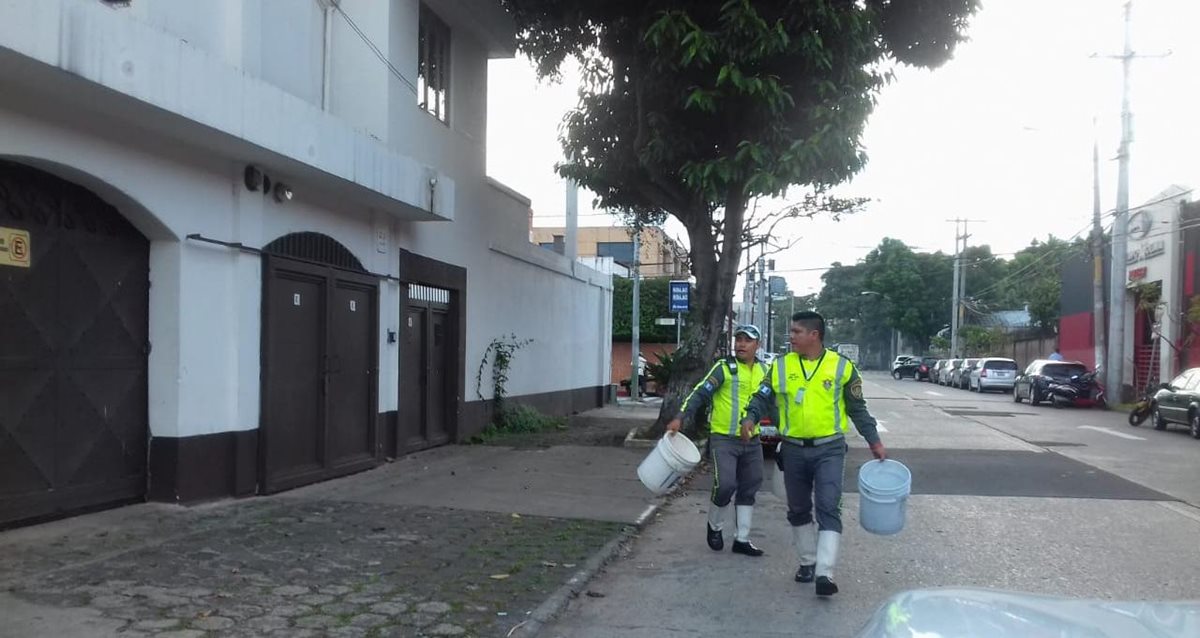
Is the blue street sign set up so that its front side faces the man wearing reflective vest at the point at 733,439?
yes

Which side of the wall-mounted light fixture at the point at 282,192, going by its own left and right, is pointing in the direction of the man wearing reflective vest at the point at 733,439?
front

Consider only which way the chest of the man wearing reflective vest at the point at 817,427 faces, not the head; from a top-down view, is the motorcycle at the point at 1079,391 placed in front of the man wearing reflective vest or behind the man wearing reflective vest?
behind

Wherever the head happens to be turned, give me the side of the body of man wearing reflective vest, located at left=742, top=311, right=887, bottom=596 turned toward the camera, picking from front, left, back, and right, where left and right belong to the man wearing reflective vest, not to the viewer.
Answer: front

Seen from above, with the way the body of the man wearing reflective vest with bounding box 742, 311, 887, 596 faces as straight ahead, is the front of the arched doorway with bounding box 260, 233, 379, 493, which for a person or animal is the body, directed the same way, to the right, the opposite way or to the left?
to the left

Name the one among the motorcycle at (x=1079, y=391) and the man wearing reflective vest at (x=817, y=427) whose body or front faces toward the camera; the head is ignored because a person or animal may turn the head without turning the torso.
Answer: the man wearing reflective vest

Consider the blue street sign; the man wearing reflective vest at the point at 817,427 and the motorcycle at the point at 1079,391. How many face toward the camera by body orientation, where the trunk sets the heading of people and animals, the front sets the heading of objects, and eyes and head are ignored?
2

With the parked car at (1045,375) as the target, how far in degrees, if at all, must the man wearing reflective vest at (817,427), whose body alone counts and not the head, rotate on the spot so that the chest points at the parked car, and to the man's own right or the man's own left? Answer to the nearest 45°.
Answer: approximately 180°

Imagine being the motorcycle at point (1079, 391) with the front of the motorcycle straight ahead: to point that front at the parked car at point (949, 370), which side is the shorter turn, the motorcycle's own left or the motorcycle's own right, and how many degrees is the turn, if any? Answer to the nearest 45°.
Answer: approximately 90° to the motorcycle's own left

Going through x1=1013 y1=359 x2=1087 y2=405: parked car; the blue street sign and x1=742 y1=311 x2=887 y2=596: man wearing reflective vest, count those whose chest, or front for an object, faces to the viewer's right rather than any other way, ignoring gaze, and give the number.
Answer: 0
